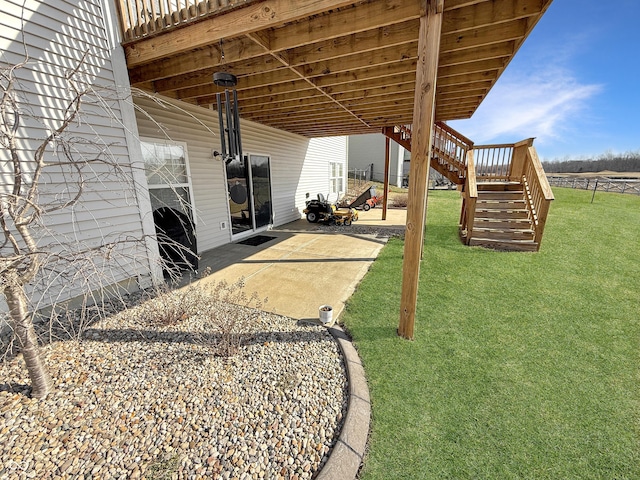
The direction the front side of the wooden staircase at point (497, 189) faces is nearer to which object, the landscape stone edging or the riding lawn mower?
the landscape stone edging

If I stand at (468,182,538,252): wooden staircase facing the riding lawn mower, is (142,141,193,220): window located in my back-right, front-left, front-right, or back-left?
front-left

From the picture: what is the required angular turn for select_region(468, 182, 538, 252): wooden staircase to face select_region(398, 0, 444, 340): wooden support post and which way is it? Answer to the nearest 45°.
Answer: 0° — it already faces it

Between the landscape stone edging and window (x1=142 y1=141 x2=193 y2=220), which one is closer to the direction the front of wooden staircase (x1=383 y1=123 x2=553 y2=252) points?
the landscape stone edging

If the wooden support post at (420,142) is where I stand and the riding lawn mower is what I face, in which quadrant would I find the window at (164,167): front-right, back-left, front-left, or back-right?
front-left

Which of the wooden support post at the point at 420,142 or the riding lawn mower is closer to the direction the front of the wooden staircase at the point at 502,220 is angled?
the wooden support post

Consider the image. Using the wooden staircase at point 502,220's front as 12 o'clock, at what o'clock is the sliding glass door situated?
The sliding glass door is roughly at 2 o'clock from the wooden staircase.

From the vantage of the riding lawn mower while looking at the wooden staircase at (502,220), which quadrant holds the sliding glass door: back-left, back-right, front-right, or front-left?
back-right

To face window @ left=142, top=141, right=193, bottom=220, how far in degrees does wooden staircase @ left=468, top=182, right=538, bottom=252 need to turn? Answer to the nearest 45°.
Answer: approximately 45° to its right

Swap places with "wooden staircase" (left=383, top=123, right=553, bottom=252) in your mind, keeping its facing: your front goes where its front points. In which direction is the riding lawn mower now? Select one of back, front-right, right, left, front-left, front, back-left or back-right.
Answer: right

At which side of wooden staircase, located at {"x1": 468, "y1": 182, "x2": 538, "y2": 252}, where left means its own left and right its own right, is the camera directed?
front

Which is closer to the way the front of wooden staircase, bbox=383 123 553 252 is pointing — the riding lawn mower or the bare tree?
the bare tree

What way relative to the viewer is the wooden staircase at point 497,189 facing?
toward the camera

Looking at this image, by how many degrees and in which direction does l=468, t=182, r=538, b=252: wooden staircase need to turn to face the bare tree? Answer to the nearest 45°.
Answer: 0° — it already faces it

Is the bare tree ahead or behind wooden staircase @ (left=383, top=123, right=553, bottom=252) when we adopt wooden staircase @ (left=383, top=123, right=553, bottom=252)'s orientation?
ahead

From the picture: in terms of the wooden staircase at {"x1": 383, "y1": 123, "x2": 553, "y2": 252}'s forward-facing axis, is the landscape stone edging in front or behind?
in front
